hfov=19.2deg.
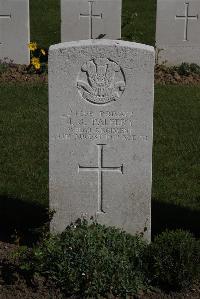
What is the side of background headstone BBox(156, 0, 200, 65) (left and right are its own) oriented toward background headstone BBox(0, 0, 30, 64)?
right

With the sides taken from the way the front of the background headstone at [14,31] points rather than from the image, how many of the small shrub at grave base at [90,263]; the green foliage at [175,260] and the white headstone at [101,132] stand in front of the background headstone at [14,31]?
3

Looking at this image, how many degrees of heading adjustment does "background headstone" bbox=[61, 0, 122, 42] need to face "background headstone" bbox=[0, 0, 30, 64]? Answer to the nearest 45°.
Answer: approximately 90° to its right

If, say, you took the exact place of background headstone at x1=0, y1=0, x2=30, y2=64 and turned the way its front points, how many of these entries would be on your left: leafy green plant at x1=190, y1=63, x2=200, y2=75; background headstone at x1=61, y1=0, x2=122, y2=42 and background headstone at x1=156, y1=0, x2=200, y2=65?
3

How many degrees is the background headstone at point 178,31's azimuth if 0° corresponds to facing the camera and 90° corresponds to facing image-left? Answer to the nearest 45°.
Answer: approximately 0°

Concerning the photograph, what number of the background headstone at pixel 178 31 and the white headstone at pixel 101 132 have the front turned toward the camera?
2

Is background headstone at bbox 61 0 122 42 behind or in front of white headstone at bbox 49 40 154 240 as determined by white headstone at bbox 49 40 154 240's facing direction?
behind

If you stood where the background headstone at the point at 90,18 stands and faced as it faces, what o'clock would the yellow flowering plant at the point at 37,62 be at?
The yellow flowering plant is roughly at 2 o'clock from the background headstone.

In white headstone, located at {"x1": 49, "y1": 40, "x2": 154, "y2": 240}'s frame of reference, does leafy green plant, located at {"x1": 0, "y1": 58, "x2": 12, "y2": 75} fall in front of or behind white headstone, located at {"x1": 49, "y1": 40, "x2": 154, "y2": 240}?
behind

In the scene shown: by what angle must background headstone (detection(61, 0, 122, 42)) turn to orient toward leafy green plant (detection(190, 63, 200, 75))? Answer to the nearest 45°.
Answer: approximately 90° to its left
